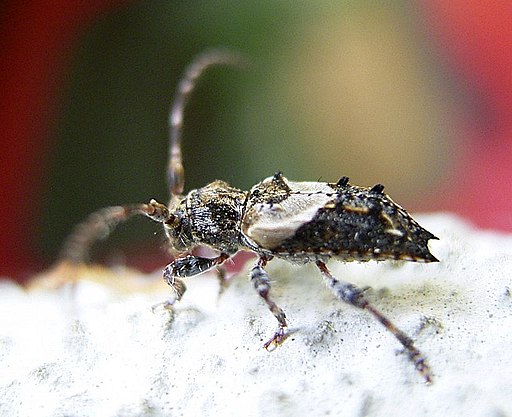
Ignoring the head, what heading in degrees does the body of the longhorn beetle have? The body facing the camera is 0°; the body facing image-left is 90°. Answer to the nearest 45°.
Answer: approximately 90°
